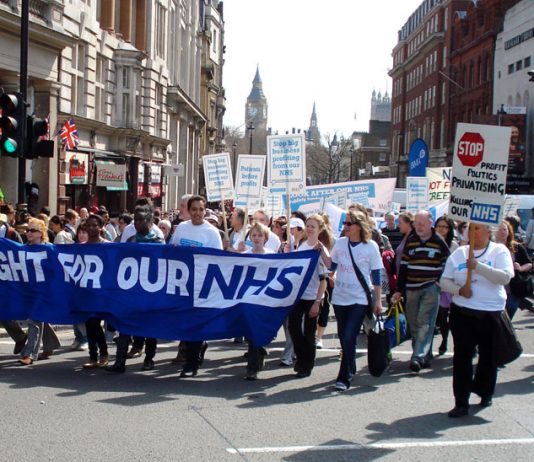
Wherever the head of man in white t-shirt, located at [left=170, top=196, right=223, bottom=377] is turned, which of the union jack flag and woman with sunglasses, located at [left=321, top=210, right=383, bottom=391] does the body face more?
the woman with sunglasses

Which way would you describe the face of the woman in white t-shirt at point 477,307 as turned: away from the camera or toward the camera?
toward the camera

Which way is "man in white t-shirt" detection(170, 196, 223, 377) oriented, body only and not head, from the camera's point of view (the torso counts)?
toward the camera

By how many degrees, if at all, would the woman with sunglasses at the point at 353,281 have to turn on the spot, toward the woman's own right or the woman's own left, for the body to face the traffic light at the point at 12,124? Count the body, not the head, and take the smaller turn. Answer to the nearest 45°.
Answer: approximately 90° to the woman's own right

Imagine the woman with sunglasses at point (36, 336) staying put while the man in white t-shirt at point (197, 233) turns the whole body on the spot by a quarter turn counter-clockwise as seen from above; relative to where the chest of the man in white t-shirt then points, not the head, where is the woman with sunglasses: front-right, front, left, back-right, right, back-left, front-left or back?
back

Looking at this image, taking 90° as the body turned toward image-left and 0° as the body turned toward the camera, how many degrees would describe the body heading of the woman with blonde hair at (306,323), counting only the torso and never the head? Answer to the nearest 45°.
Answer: approximately 45°

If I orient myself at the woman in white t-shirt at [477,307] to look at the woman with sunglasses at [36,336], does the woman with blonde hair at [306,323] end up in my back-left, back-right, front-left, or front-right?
front-right

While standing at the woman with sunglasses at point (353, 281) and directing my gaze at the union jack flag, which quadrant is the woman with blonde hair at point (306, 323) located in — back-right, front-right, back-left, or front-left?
front-left

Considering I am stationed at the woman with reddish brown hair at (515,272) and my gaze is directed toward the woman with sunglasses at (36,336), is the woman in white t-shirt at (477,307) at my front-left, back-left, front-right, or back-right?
front-left

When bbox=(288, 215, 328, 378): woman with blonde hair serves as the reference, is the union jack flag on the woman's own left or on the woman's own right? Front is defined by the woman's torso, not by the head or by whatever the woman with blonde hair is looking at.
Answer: on the woman's own right
